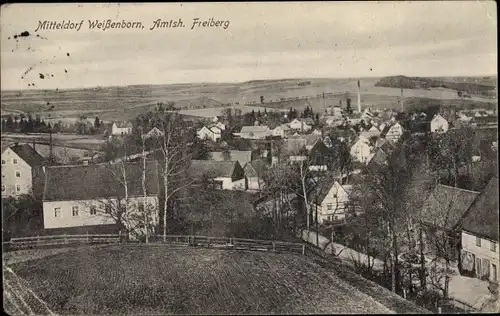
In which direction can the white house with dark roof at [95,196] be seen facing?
toward the camera

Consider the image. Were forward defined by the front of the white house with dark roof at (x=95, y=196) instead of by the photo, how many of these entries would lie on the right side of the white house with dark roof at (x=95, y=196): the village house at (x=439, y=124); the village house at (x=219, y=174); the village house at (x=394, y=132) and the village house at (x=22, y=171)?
1

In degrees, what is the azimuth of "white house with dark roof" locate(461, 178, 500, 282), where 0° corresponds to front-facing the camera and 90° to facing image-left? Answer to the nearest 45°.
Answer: approximately 45°

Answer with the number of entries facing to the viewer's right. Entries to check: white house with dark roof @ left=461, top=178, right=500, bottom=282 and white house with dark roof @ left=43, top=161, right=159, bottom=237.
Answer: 0

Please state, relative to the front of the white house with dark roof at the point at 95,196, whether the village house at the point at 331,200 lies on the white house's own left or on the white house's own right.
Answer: on the white house's own left

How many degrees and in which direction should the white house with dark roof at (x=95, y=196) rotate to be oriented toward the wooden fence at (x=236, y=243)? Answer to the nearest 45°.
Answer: approximately 90° to its left
